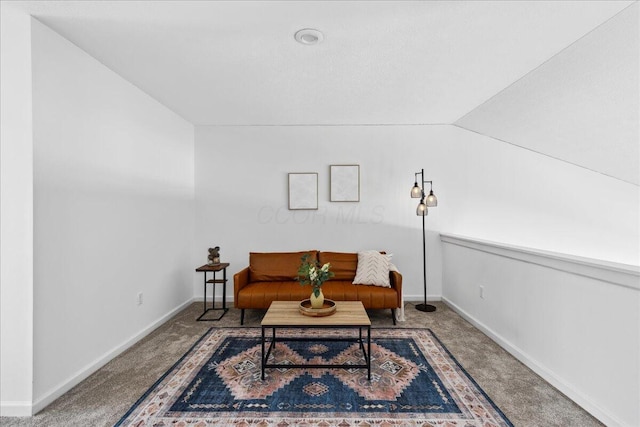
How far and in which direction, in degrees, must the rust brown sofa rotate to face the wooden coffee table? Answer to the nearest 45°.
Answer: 0° — it already faces it

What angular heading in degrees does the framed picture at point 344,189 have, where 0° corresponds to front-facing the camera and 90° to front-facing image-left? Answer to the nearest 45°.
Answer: approximately 0°

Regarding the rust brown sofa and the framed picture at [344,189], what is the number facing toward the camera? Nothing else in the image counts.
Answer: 2

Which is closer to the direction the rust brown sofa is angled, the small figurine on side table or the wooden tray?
the wooden tray

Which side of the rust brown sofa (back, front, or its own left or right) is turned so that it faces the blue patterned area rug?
front

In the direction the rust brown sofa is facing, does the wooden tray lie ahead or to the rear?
ahead
